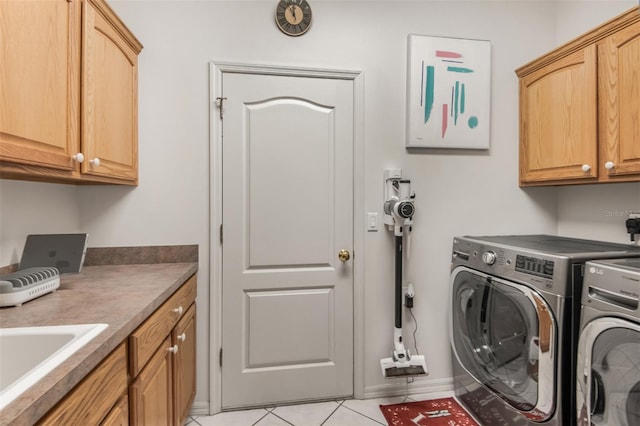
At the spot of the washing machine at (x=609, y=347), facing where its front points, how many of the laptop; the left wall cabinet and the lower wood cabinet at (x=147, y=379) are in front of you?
3

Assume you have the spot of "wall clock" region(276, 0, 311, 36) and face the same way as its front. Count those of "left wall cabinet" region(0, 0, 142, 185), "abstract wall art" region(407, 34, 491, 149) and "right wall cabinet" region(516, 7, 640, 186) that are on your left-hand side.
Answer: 2

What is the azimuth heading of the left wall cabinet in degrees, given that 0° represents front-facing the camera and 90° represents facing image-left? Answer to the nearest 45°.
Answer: approximately 315°

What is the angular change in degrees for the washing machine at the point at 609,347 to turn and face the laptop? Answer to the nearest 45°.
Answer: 0° — it already faces it

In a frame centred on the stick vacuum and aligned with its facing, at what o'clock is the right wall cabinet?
The right wall cabinet is roughly at 9 o'clock from the stick vacuum.

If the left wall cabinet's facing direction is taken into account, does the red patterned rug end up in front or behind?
in front

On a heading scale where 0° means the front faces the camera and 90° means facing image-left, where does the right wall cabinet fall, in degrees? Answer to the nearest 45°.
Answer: approximately 45°

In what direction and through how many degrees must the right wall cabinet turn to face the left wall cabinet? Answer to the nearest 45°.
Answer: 0° — it already faces it

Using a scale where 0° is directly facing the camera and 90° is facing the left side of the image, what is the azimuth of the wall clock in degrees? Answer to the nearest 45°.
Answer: approximately 0°

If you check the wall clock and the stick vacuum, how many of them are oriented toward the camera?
2

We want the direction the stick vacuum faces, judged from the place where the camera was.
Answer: facing the viewer

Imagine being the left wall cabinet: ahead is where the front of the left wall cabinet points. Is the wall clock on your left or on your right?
on your left
